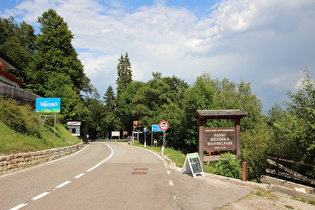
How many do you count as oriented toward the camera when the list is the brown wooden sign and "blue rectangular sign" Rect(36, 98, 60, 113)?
2

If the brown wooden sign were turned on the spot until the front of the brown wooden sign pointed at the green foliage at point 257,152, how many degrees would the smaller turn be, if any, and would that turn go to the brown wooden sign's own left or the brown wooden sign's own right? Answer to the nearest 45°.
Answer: approximately 135° to the brown wooden sign's own left

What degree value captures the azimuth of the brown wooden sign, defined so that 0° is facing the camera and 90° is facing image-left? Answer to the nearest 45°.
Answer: approximately 0°

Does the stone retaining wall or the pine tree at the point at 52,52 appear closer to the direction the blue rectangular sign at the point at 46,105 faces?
the stone retaining wall

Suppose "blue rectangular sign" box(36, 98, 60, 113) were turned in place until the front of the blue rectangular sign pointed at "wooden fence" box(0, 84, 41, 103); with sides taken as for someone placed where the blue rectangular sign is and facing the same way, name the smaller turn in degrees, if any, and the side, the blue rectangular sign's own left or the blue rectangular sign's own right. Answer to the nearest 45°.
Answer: approximately 135° to the blue rectangular sign's own right

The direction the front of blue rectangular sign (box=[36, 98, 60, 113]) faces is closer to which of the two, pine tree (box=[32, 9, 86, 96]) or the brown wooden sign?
the brown wooden sign

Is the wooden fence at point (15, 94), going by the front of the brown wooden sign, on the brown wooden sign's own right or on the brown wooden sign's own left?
on the brown wooden sign's own right

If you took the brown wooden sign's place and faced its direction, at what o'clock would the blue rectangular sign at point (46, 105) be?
The blue rectangular sign is roughly at 4 o'clock from the brown wooden sign.

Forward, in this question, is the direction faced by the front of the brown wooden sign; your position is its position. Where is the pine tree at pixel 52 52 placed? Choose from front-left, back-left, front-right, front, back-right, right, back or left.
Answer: back-right

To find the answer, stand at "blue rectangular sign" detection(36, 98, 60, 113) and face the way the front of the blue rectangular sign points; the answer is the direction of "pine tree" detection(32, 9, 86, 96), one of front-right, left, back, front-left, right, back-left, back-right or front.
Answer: back

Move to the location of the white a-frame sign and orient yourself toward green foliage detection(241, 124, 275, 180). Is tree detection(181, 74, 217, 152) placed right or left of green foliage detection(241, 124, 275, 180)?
left

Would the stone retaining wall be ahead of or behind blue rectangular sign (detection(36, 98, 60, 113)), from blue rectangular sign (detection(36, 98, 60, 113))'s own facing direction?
ahead

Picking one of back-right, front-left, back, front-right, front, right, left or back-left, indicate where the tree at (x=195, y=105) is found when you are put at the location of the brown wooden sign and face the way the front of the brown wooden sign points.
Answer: back
